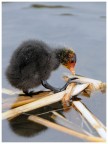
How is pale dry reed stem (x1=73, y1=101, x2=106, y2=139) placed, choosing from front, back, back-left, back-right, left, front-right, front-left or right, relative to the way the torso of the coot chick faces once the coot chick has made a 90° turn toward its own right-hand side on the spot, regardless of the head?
front-left

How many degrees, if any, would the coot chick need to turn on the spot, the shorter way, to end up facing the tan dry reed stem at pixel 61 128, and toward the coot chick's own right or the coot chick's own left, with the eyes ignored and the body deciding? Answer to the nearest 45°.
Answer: approximately 45° to the coot chick's own right

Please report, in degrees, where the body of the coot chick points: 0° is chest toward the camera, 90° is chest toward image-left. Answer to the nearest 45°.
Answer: approximately 270°
